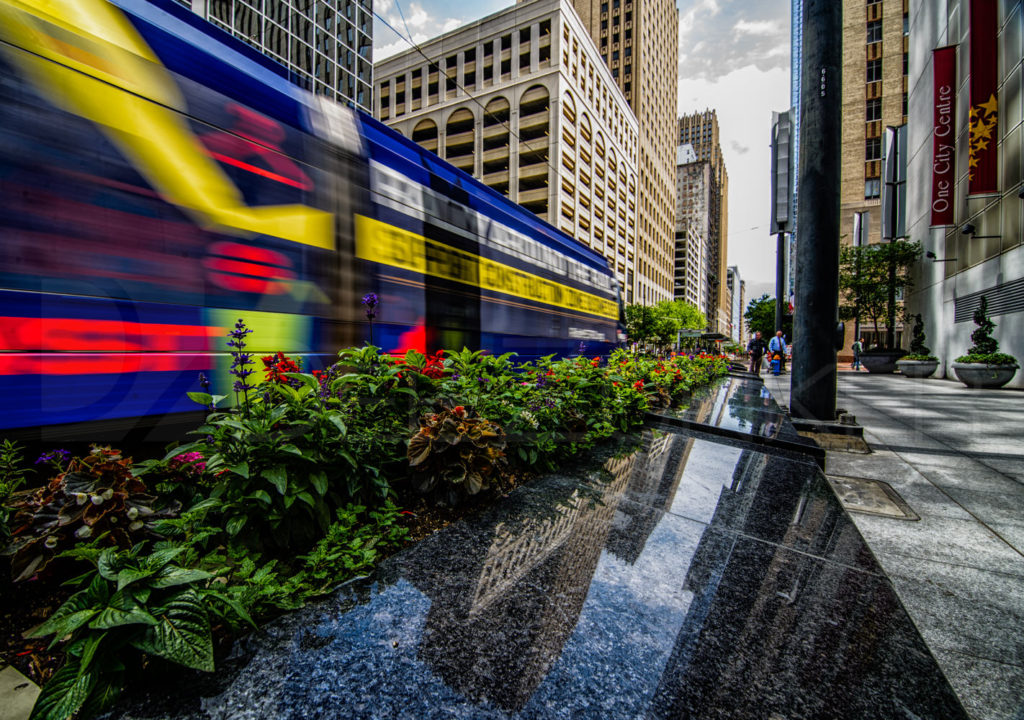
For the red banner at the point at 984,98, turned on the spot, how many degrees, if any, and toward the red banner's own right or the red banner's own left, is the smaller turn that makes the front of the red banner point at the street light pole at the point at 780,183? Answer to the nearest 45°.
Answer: approximately 45° to the red banner's own right

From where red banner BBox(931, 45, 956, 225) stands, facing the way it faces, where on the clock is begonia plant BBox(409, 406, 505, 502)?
The begonia plant is roughly at 12 o'clock from the red banner.

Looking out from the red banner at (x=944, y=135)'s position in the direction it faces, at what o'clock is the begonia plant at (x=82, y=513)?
The begonia plant is roughly at 12 o'clock from the red banner.
